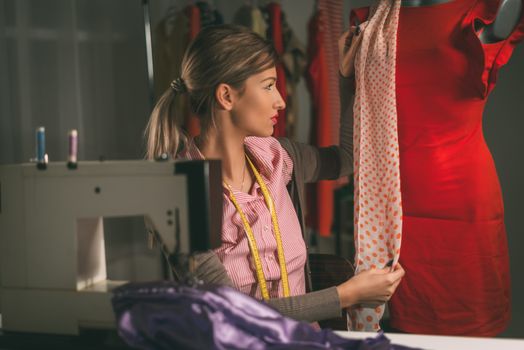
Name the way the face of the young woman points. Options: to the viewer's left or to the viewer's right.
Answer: to the viewer's right

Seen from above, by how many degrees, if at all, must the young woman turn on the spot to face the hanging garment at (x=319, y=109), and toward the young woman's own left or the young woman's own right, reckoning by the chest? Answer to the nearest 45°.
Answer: approximately 135° to the young woman's own left

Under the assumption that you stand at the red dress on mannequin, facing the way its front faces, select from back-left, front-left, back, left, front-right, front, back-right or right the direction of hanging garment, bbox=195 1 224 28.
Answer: back-right

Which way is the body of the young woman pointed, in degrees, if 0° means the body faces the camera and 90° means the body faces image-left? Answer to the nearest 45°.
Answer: approximately 315°

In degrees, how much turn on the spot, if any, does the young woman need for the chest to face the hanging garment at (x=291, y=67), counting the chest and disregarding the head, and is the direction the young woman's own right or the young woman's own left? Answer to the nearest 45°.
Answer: approximately 135° to the young woman's own left

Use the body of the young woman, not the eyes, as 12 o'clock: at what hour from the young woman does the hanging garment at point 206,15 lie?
The hanging garment is roughly at 7 o'clock from the young woman.

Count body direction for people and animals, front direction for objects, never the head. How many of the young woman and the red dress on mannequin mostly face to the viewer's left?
0

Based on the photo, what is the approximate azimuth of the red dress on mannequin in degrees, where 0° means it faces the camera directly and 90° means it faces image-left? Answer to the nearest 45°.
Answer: approximately 0°

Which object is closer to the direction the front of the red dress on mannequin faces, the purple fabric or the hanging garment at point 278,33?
the purple fabric

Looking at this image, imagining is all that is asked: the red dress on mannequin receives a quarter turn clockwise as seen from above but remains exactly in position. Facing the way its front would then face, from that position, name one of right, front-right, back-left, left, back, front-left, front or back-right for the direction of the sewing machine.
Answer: front-left

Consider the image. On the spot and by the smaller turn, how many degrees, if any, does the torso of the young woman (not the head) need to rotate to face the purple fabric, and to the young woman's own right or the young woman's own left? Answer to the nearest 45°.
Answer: approximately 45° to the young woman's own right
